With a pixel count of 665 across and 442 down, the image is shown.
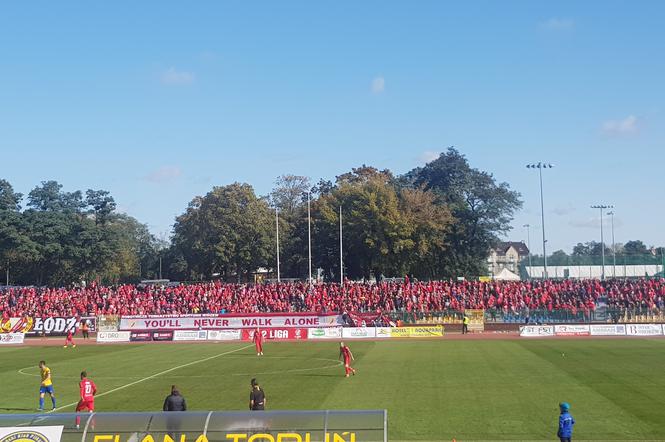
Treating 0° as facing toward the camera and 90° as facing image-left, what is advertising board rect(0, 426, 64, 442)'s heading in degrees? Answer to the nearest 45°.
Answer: approximately 0°
